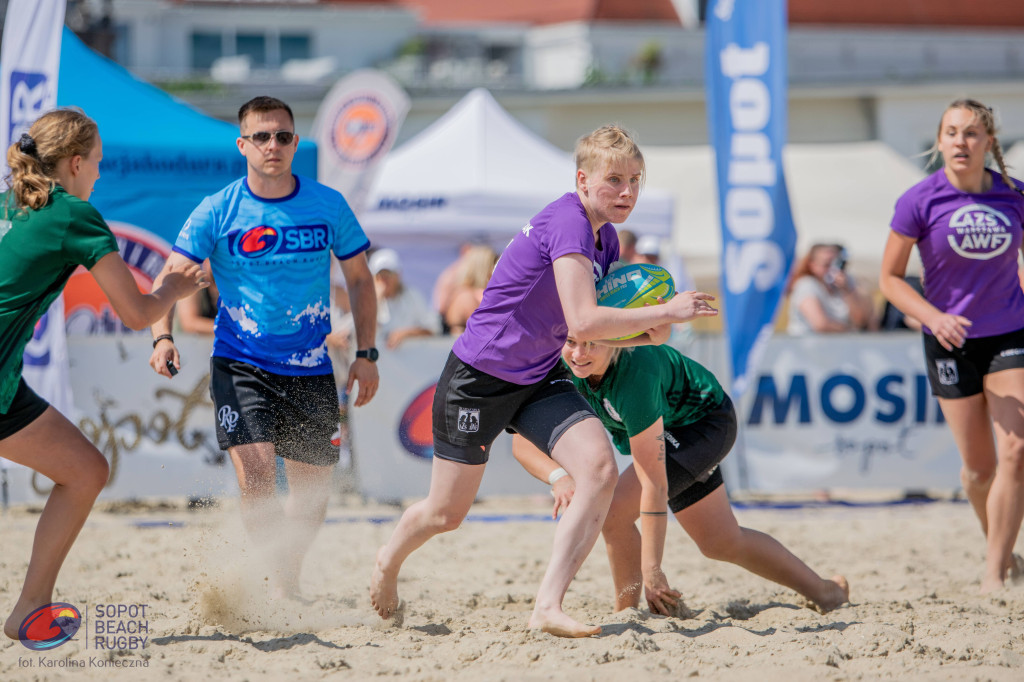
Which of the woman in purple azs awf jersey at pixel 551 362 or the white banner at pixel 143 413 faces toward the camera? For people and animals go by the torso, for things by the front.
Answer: the white banner

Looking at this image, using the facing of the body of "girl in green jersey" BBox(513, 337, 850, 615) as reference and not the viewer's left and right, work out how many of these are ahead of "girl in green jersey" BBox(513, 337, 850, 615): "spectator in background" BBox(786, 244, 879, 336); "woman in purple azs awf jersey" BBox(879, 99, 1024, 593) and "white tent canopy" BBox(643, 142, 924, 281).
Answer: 0

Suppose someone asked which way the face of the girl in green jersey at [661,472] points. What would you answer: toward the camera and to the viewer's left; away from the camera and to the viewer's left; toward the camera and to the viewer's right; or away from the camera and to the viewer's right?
toward the camera and to the viewer's left

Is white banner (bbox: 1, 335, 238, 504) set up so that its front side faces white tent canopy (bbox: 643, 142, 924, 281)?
no

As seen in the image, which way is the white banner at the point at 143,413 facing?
toward the camera

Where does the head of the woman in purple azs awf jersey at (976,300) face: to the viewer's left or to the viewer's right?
to the viewer's left

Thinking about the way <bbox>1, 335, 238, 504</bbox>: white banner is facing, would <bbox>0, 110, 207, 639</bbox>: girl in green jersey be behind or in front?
in front

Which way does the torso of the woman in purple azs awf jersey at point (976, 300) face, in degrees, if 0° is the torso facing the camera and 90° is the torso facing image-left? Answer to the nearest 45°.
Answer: approximately 0°

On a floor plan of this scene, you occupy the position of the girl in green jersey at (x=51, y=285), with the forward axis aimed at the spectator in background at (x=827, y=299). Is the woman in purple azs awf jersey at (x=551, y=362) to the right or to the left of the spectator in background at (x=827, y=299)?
right
